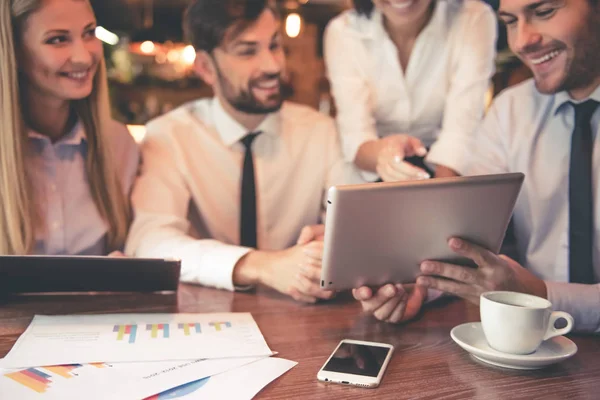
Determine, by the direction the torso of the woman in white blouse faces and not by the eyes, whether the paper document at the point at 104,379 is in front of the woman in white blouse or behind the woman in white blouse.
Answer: in front

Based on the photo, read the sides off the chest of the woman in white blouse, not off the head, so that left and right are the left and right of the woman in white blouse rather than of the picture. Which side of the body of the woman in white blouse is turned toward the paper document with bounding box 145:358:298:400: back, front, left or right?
front

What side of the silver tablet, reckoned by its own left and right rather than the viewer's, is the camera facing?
back

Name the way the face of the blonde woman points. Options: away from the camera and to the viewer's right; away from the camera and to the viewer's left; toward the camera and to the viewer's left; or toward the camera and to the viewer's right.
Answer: toward the camera and to the viewer's right

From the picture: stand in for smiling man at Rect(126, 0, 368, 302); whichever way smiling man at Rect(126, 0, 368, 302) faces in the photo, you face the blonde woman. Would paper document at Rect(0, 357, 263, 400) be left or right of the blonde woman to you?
left

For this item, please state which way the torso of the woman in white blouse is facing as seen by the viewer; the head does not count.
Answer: toward the camera

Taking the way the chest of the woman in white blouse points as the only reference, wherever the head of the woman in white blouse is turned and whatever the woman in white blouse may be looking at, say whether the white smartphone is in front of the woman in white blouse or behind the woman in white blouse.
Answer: in front

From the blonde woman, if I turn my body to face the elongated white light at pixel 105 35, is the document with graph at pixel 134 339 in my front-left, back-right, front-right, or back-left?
back-right

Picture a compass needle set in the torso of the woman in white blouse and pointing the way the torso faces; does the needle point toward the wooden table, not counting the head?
yes

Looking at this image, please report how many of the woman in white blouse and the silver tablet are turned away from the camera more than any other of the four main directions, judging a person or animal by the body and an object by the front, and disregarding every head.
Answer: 1

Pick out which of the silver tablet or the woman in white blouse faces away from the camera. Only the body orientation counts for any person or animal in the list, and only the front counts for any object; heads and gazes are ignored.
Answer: the silver tablet

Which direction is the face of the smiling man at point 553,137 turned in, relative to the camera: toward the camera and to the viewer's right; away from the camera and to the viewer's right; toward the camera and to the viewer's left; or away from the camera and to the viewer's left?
toward the camera and to the viewer's left

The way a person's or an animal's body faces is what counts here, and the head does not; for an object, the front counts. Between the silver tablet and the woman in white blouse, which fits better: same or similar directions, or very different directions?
very different directions

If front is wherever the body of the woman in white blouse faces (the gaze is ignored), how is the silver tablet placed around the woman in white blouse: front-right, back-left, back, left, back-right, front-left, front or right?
front

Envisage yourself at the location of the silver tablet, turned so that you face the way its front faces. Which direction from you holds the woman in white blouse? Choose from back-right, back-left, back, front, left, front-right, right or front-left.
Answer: front
